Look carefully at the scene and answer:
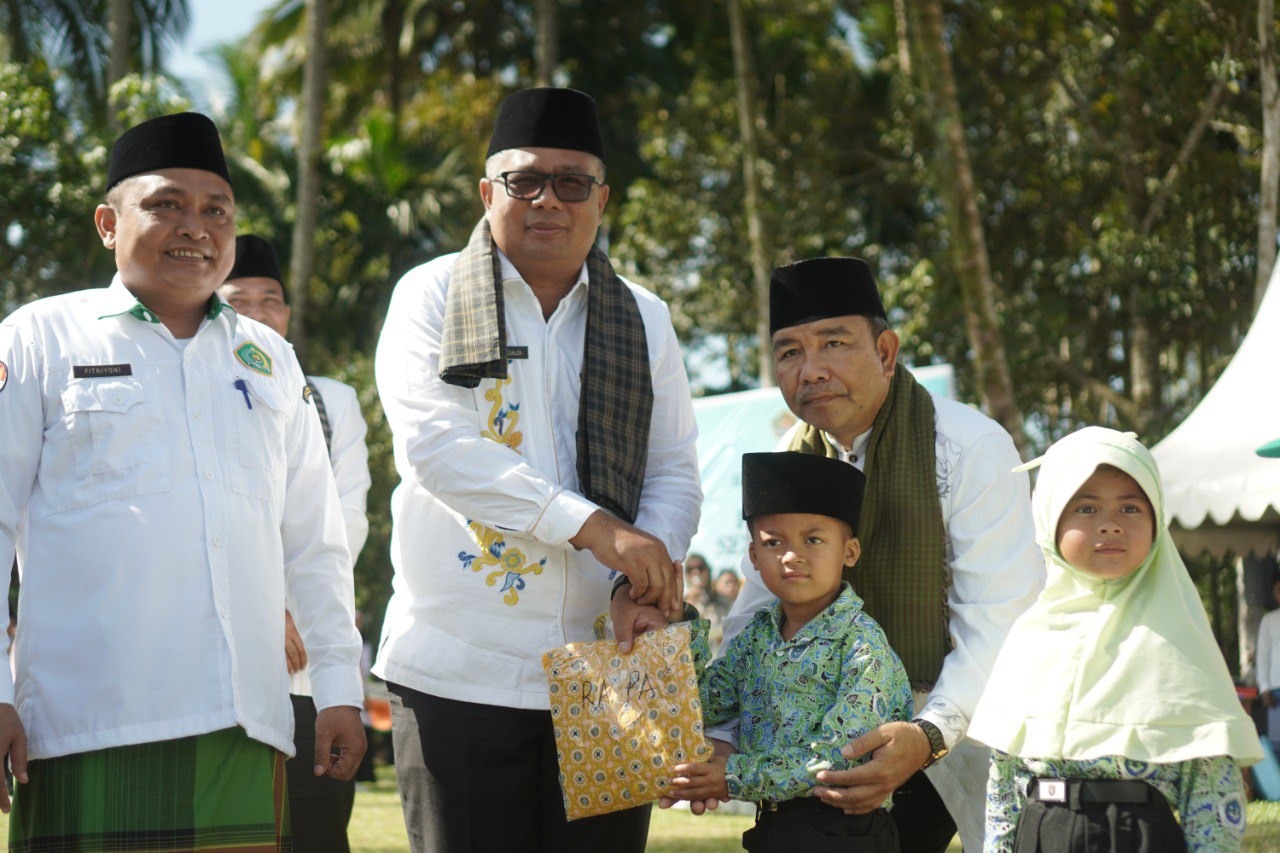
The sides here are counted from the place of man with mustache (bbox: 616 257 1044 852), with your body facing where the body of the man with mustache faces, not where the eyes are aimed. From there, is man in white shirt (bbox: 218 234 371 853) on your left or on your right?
on your right

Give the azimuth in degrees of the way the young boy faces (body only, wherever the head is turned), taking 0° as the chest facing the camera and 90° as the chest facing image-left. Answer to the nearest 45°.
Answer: approximately 45°

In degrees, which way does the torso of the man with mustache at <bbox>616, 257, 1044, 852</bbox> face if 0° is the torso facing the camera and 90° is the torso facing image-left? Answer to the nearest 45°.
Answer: approximately 45°

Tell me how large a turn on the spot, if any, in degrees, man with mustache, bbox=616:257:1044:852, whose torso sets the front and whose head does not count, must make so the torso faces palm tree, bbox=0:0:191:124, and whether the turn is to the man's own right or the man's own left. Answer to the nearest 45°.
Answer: approximately 90° to the man's own right

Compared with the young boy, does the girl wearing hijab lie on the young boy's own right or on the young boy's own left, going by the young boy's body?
on the young boy's own left

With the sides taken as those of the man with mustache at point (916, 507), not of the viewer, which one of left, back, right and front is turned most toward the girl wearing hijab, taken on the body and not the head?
left

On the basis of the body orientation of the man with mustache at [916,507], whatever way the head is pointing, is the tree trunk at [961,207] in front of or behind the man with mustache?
behind

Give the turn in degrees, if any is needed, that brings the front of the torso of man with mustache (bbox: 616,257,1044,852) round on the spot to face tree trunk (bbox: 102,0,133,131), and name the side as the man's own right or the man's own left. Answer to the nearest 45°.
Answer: approximately 90° to the man's own right

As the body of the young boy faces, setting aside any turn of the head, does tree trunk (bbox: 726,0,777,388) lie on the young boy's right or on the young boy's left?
on the young boy's right
